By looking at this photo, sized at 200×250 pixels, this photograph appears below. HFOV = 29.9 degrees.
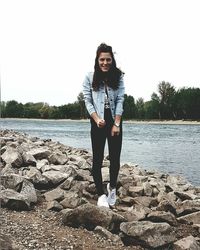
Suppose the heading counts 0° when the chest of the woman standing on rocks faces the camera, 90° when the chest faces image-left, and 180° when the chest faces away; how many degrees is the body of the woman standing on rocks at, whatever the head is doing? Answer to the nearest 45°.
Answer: approximately 0°

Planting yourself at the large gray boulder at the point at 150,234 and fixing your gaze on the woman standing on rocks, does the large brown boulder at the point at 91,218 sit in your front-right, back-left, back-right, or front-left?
front-left
